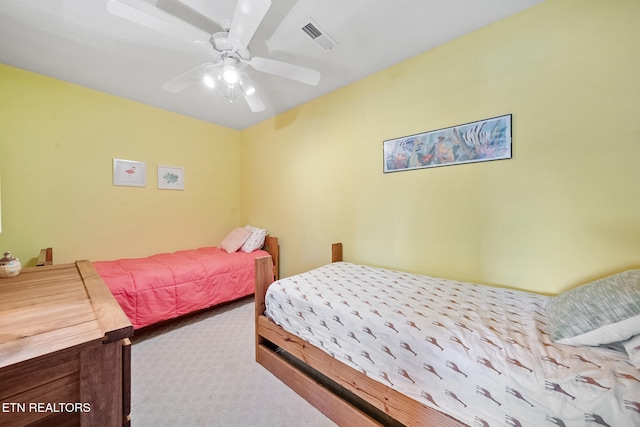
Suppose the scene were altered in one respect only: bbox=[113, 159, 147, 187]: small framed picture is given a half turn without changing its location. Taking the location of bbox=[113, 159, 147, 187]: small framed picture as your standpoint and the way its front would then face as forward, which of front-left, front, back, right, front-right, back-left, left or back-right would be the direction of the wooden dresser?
back

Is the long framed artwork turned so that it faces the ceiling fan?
yes

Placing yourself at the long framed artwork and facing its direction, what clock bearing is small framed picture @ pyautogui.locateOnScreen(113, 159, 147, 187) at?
The small framed picture is roughly at 1 o'clock from the long framed artwork.

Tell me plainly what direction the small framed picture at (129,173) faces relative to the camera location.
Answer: facing the viewer

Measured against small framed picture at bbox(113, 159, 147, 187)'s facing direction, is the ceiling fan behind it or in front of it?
in front

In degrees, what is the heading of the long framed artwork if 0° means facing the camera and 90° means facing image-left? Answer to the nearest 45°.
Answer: approximately 45°

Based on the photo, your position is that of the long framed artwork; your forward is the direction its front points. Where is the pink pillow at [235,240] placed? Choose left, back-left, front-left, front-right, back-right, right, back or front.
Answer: front-right

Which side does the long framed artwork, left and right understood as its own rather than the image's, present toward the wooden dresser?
front

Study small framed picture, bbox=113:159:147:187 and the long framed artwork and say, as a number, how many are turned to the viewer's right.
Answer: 0

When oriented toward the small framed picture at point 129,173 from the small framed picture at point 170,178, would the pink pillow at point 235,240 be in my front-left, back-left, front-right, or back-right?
back-left

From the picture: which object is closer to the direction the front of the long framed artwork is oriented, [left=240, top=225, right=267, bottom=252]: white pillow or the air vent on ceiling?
the air vent on ceiling

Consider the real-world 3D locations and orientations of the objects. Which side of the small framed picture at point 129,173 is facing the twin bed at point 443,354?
front

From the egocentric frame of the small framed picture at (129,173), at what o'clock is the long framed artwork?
The long framed artwork is roughly at 11 o'clock from the small framed picture.

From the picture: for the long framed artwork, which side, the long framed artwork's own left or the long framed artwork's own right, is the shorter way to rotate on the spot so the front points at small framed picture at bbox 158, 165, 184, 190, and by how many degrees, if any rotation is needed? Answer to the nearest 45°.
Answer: approximately 45° to the long framed artwork's own right
